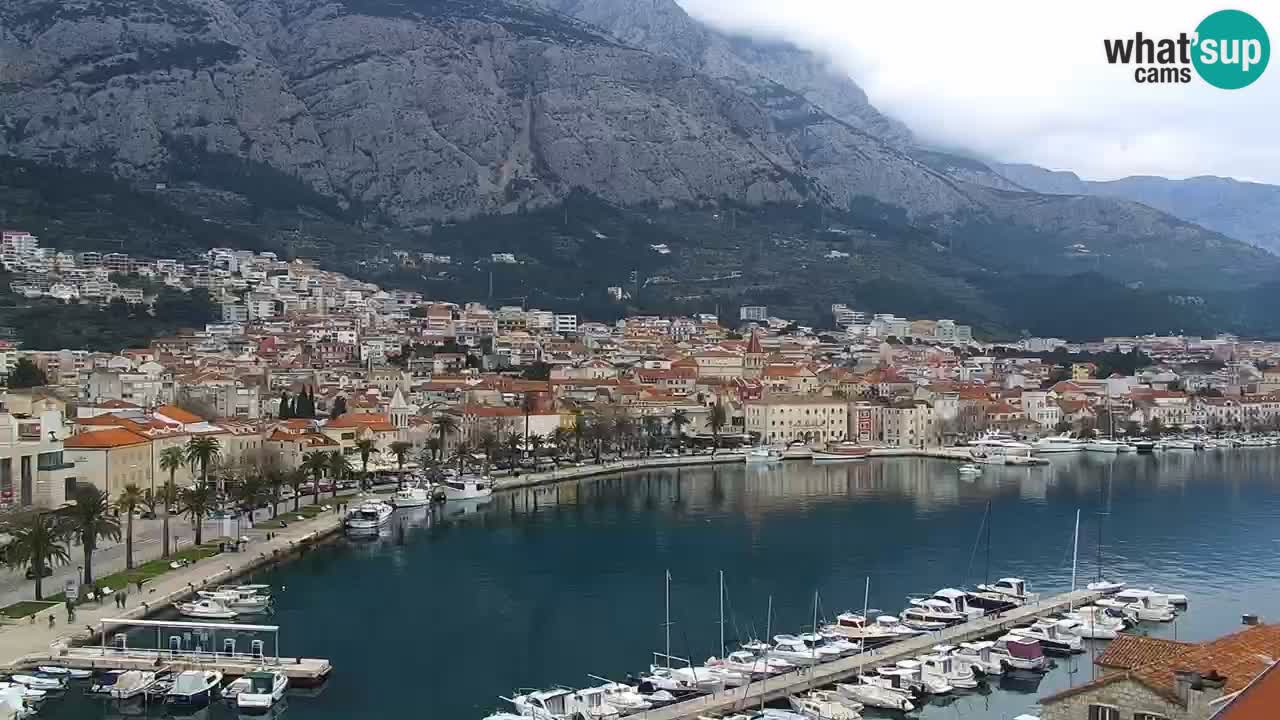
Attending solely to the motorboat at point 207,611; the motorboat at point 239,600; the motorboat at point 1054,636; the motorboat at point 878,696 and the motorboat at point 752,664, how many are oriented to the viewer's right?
2

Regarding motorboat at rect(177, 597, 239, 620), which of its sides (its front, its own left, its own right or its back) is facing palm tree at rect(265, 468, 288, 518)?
left

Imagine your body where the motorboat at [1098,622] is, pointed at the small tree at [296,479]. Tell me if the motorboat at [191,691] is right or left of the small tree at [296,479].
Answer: left

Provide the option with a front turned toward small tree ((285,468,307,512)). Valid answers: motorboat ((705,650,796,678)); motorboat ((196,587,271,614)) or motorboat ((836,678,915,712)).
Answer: motorboat ((836,678,915,712))

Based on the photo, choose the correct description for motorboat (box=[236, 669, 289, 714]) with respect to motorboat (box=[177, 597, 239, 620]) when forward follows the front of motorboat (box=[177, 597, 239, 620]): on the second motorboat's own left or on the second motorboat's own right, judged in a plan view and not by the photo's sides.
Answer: on the second motorboat's own right

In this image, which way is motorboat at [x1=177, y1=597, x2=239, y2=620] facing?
to the viewer's right

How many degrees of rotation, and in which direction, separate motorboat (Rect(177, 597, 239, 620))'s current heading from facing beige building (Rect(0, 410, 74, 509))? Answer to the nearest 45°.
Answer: approximately 135° to its left

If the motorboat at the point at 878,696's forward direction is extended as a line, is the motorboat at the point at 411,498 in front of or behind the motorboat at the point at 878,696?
in front
